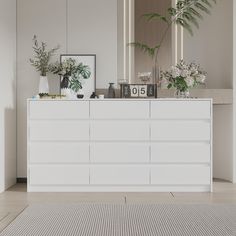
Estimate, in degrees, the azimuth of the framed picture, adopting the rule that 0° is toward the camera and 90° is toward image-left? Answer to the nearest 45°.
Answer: approximately 0°

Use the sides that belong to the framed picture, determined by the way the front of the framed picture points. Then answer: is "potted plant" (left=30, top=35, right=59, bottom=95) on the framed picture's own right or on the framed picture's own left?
on the framed picture's own right

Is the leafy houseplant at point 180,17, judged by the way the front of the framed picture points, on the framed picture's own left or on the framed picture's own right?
on the framed picture's own left

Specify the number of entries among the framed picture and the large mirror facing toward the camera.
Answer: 2

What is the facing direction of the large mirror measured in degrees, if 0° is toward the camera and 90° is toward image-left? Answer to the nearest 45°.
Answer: approximately 0°

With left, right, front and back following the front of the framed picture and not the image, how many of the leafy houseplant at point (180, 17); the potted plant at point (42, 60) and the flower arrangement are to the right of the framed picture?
1
